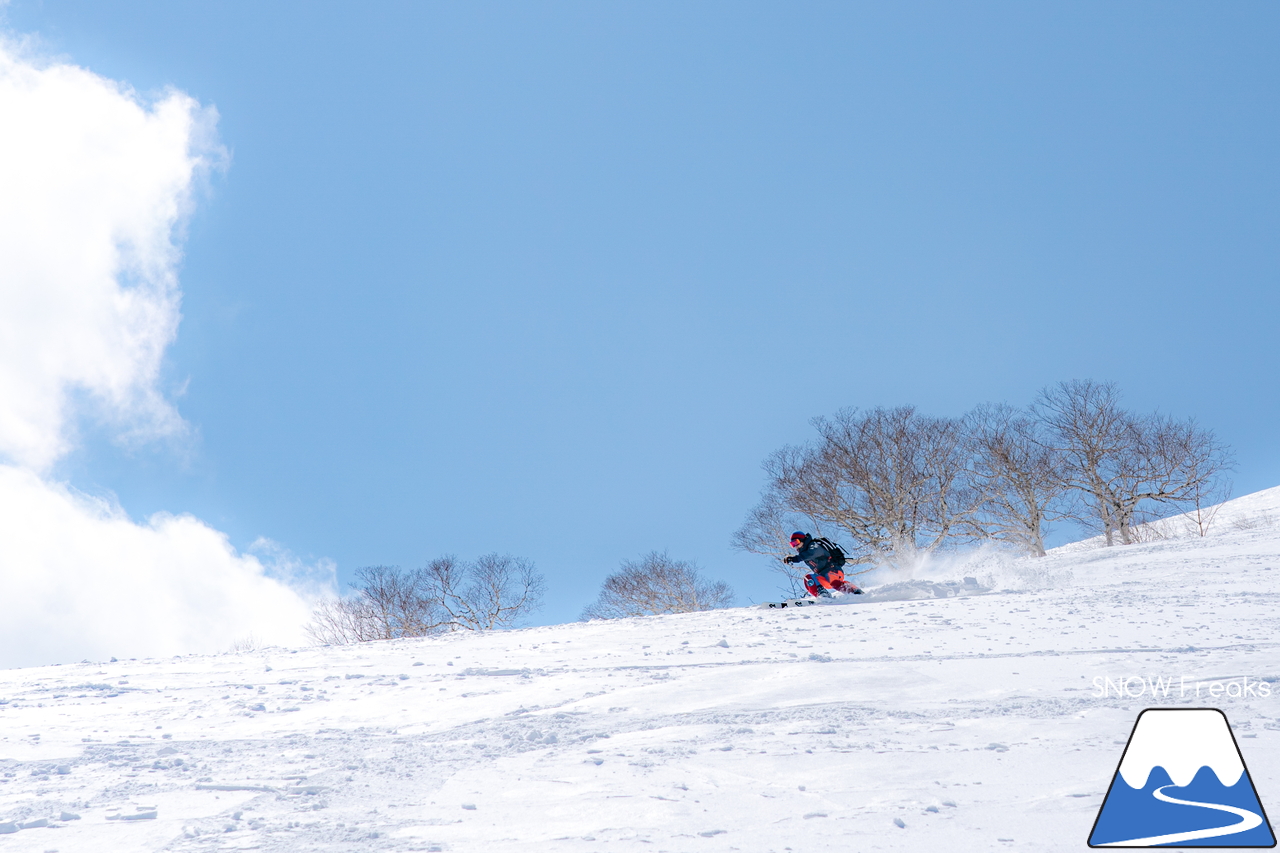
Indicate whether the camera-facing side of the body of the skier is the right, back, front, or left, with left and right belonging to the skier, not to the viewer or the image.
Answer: left
